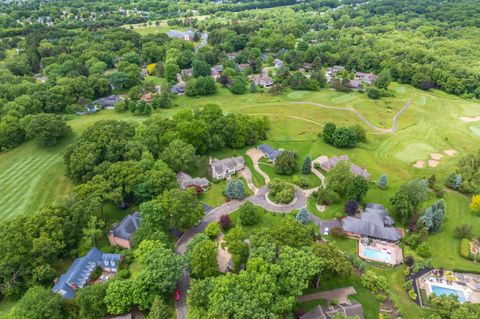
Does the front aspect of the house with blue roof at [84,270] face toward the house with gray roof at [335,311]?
yes

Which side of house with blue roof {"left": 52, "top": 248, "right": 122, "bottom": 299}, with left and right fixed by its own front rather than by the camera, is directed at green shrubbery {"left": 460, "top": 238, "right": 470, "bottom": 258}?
front

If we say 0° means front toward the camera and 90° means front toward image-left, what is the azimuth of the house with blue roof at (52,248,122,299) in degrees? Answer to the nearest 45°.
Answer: approximately 315°

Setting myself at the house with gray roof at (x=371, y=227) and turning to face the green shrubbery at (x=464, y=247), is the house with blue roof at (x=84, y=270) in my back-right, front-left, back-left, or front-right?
back-right

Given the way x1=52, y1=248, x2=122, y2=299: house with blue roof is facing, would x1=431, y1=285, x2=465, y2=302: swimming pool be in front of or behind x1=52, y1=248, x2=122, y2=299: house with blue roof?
in front

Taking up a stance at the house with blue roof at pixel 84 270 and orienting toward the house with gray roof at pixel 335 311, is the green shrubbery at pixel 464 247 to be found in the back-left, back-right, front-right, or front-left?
front-left

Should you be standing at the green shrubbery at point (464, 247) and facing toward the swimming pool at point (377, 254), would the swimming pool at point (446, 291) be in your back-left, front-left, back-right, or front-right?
front-left

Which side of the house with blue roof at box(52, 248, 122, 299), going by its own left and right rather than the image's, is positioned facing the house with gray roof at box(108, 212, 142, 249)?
left

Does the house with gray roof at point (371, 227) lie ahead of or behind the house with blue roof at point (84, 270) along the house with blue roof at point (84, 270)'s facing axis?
ahead
